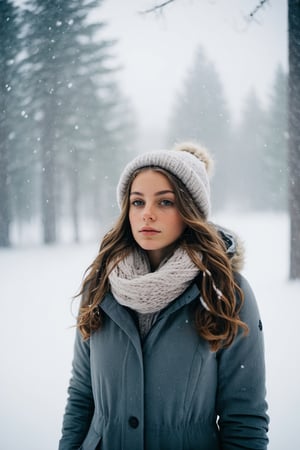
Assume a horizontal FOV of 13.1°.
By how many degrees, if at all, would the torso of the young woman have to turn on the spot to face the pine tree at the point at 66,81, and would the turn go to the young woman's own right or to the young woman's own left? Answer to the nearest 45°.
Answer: approximately 135° to the young woman's own right

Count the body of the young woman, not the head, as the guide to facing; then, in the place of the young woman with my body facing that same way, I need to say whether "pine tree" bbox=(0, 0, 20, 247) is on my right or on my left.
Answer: on my right

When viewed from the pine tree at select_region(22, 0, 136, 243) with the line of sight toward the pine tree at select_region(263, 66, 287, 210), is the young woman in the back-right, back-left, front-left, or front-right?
back-right

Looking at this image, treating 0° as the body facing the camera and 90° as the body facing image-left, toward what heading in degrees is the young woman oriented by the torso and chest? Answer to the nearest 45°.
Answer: approximately 45°

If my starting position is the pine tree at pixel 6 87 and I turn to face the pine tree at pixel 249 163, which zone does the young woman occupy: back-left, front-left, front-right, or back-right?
back-right

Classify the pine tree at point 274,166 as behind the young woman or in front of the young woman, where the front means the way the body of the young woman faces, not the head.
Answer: behind

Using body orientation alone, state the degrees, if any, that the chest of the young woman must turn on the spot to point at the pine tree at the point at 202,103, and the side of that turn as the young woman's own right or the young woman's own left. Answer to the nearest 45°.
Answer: approximately 135° to the young woman's own right
